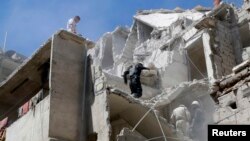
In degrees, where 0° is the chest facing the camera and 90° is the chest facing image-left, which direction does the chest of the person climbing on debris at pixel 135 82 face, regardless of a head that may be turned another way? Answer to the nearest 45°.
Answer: approximately 225°

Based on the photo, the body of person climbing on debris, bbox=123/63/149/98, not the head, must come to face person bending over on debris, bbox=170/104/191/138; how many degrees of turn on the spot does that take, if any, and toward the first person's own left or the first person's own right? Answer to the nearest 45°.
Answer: approximately 90° to the first person's own right

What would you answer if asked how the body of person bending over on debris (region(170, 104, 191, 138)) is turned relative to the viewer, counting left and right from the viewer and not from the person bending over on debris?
facing away from the viewer

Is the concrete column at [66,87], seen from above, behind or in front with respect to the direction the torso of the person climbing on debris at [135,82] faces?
behind

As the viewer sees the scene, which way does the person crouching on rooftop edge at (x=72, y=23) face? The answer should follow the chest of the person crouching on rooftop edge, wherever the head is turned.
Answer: to the viewer's right

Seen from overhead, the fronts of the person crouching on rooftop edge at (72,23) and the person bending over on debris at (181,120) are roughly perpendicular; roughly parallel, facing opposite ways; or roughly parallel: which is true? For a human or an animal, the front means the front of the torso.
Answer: roughly perpendicular

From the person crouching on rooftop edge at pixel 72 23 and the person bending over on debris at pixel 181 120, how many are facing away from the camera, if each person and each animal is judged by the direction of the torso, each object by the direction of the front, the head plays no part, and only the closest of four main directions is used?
1
